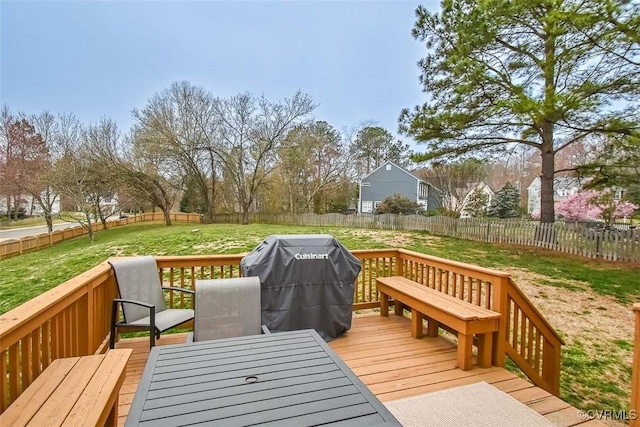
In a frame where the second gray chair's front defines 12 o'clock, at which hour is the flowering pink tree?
The flowering pink tree is roughly at 8 o'clock from the second gray chair.

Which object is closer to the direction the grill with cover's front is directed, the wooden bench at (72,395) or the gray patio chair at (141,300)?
the wooden bench

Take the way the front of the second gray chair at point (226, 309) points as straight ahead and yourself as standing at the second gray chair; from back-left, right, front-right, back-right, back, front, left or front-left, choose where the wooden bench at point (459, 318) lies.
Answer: left

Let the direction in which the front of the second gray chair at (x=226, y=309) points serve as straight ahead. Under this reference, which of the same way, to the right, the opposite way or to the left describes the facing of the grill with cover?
the same way

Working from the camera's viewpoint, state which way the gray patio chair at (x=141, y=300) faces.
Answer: facing the viewer and to the right of the viewer

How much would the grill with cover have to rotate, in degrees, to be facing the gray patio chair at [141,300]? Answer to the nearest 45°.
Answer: approximately 90° to its right

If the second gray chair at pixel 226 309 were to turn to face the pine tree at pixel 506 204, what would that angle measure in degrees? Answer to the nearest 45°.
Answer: approximately 135° to its left

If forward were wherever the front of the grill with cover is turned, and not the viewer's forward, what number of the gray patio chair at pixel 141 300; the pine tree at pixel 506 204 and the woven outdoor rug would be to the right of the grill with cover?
1

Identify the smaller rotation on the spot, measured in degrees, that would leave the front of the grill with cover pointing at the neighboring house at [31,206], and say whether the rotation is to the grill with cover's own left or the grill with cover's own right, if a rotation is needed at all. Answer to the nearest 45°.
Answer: approximately 135° to the grill with cover's own right

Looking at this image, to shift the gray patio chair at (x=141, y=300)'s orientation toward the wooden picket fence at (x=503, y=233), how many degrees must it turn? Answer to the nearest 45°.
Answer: approximately 45° to its left

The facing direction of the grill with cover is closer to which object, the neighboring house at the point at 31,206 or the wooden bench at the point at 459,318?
the wooden bench

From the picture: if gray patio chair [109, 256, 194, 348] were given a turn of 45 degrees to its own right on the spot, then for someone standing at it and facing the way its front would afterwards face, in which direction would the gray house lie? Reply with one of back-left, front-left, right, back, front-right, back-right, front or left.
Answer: back-left

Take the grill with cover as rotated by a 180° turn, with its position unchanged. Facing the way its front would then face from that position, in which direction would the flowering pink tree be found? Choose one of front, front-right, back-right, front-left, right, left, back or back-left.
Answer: front-right

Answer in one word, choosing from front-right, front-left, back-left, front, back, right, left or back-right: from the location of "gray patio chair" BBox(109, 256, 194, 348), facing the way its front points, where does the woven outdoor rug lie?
front

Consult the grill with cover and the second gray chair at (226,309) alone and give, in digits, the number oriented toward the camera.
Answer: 2

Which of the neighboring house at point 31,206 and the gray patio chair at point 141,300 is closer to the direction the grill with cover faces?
the gray patio chair

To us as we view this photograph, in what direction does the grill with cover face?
facing the viewer
